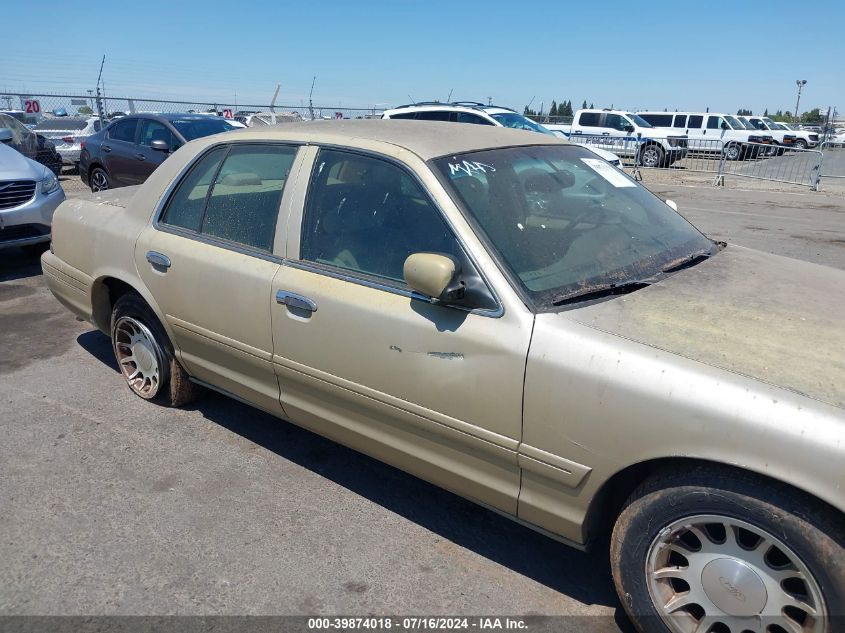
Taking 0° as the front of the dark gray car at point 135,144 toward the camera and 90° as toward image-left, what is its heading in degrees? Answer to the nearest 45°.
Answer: approximately 315°

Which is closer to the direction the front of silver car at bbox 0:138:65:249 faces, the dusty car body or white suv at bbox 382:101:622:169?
the dusty car body

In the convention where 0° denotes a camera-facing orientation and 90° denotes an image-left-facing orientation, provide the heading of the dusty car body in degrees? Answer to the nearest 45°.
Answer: approximately 315°

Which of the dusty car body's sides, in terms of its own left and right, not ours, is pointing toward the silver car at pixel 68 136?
back

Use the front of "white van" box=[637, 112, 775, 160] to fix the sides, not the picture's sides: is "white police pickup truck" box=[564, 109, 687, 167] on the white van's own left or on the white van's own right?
on the white van's own right

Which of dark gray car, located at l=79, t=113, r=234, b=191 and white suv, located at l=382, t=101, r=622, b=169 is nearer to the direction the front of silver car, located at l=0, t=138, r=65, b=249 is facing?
the white suv
